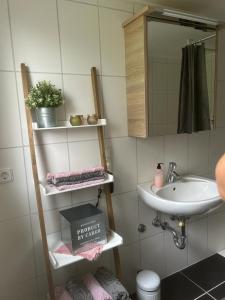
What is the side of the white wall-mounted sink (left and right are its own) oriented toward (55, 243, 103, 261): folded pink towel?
right

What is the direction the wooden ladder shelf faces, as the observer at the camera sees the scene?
facing the viewer and to the right of the viewer

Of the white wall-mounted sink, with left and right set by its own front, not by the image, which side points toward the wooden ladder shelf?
right

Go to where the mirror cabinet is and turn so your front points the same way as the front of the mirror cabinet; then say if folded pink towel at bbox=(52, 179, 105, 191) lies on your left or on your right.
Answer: on your right

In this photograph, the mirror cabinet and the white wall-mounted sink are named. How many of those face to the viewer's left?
0

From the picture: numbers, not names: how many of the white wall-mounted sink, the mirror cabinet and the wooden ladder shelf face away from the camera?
0

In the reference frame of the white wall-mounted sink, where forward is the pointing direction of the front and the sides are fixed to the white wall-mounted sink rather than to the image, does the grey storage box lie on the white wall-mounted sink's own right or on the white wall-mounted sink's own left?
on the white wall-mounted sink's own right

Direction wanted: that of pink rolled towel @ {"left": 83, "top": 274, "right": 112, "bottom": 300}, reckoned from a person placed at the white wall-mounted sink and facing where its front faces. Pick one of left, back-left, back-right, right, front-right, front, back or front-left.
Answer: right

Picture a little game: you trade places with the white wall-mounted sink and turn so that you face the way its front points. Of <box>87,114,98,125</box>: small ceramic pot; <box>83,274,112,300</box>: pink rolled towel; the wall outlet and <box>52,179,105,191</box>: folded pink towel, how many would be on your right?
4
